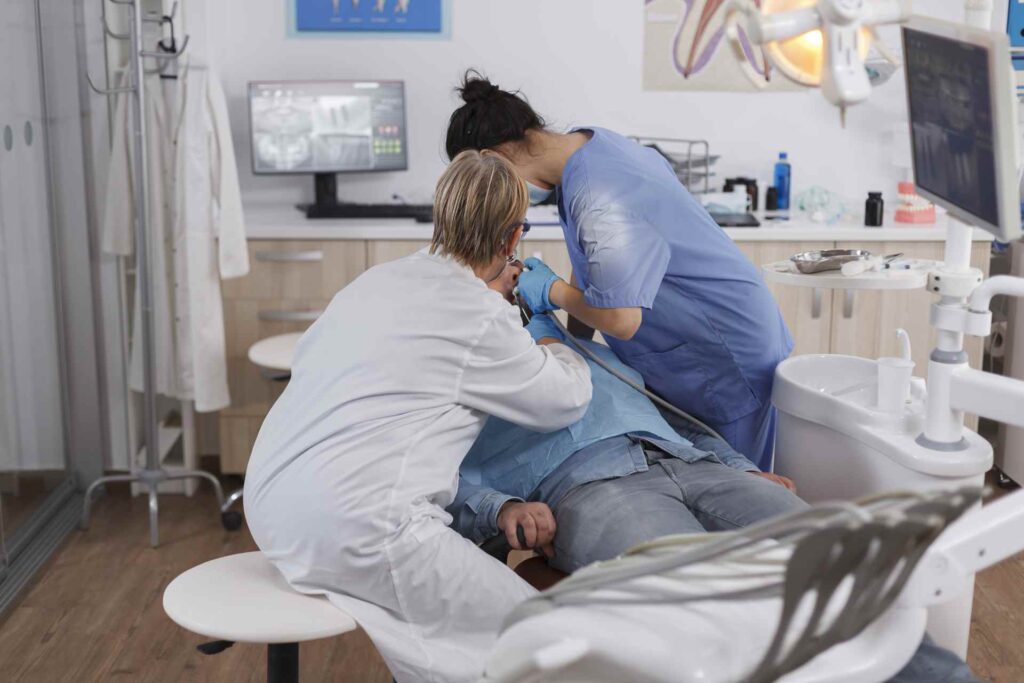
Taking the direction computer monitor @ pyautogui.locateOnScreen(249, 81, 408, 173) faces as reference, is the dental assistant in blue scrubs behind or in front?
in front

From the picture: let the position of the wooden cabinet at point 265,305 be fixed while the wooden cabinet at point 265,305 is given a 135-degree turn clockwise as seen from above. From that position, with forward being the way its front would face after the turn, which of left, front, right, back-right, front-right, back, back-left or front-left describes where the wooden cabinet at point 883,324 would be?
back-right

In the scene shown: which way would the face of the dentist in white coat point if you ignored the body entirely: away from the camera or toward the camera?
away from the camera

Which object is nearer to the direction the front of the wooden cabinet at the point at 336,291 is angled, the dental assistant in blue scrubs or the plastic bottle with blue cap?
the dental assistant in blue scrubs

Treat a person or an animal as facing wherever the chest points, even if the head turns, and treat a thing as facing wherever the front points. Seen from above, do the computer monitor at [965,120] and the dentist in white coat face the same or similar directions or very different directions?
very different directions

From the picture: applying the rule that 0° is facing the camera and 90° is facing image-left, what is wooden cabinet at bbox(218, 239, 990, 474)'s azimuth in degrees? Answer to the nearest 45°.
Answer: approximately 0°

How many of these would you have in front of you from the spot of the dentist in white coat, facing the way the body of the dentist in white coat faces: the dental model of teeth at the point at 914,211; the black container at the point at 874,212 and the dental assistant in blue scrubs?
3

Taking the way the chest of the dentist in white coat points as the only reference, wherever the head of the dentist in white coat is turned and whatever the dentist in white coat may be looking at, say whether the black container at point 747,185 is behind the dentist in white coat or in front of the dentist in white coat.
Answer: in front

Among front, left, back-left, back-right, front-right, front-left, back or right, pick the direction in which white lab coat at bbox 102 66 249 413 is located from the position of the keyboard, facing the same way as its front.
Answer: front-right

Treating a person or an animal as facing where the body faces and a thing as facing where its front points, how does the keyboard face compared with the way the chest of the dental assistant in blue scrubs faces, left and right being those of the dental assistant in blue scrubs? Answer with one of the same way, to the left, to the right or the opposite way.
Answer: to the left

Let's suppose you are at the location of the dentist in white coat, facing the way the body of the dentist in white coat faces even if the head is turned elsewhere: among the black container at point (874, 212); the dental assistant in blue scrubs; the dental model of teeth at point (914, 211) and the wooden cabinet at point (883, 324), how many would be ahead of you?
4

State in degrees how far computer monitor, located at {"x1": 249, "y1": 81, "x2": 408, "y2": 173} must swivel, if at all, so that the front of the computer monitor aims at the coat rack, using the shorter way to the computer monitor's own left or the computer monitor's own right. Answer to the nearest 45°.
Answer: approximately 45° to the computer monitor's own right
